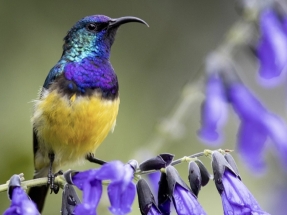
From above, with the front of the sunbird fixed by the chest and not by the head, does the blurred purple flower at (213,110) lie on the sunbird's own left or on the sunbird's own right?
on the sunbird's own left

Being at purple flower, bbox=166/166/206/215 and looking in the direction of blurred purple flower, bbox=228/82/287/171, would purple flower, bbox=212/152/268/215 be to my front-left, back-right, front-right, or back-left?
front-right

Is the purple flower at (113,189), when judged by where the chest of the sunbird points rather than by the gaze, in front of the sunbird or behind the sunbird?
in front

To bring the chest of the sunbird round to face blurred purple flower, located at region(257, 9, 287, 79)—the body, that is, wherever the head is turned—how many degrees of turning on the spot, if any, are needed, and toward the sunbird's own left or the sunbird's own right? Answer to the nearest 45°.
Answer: approximately 45° to the sunbird's own left

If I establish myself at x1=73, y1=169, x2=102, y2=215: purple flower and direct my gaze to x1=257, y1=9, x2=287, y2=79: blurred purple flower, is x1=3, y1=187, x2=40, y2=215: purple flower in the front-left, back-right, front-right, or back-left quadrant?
back-left

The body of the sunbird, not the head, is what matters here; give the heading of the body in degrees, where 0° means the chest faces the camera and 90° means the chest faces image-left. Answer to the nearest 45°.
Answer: approximately 315°

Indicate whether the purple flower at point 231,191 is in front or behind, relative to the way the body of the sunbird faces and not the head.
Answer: in front
